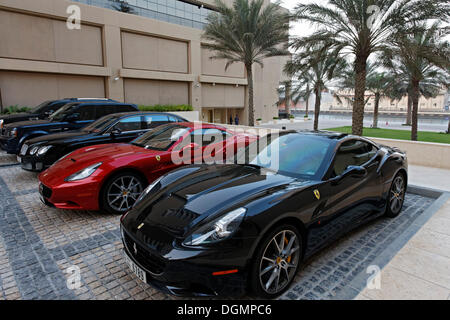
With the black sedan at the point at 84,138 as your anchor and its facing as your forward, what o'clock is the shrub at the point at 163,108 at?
The shrub is roughly at 5 o'clock from the black sedan.

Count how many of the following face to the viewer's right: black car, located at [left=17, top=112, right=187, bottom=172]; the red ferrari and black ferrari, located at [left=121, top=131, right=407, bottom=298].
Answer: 0

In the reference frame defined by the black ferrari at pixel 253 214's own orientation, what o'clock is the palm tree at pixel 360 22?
The palm tree is roughly at 5 o'clock from the black ferrari.

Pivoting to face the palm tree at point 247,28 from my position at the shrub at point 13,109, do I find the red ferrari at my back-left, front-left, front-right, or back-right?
front-right

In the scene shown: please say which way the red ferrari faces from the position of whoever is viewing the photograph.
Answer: facing the viewer and to the left of the viewer

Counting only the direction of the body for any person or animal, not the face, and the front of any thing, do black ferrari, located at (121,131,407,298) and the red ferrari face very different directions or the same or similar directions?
same or similar directions

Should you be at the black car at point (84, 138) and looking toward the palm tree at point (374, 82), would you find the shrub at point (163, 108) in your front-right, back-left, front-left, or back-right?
front-left

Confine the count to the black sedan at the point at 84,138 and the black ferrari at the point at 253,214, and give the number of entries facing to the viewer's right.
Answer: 0

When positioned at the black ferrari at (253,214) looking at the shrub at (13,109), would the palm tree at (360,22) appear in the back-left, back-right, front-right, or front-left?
front-right

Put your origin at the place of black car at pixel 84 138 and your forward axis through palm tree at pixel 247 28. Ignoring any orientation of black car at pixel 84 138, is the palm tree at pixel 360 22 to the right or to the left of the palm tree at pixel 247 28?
right

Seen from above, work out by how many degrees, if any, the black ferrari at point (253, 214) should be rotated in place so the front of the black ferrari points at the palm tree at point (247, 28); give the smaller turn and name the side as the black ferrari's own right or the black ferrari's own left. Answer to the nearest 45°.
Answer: approximately 135° to the black ferrari's own right
